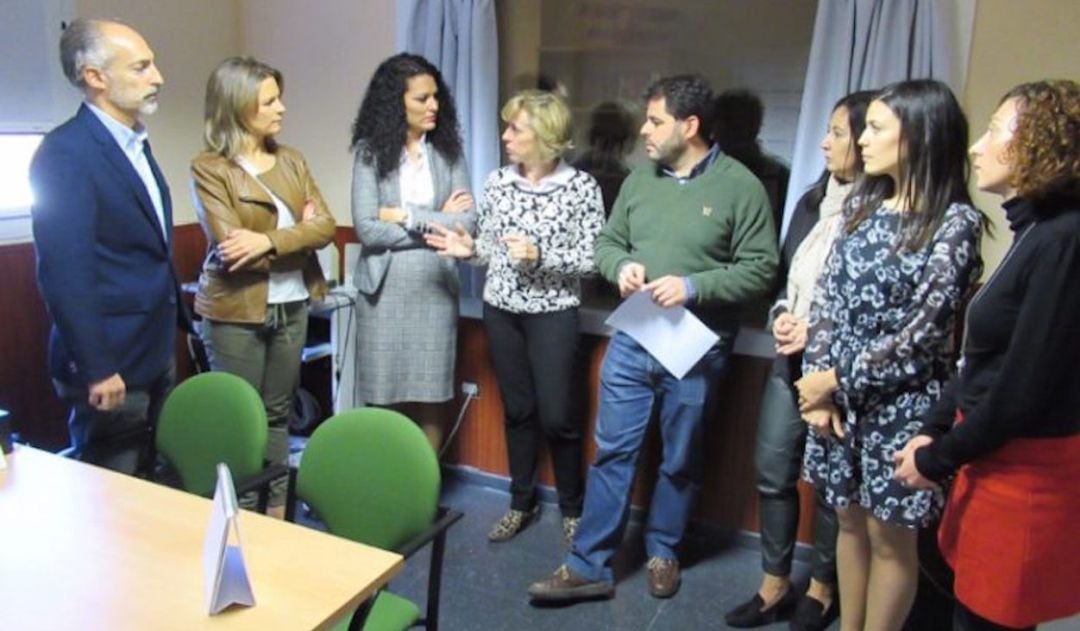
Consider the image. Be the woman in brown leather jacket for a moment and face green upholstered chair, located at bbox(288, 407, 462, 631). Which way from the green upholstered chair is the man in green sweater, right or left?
left

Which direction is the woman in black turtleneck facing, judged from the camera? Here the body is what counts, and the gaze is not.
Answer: to the viewer's left

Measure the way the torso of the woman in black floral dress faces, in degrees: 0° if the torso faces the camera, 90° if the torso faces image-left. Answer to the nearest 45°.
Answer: approximately 45°

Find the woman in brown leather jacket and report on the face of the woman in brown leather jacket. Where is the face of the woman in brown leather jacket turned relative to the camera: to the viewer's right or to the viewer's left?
to the viewer's right

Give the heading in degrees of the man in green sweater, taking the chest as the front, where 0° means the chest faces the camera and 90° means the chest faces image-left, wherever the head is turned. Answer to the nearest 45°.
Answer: approximately 45°

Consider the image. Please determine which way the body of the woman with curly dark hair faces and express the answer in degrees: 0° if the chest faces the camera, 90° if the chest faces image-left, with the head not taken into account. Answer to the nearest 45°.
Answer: approximately 315°

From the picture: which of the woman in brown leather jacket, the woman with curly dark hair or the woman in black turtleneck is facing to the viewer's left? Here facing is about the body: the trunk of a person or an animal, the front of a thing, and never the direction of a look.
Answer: the woman in black turtleneck

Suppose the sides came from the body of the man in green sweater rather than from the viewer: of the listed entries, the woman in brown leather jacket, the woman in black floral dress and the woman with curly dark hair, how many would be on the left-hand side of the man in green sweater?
1

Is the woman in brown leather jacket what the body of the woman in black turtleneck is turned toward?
yes
